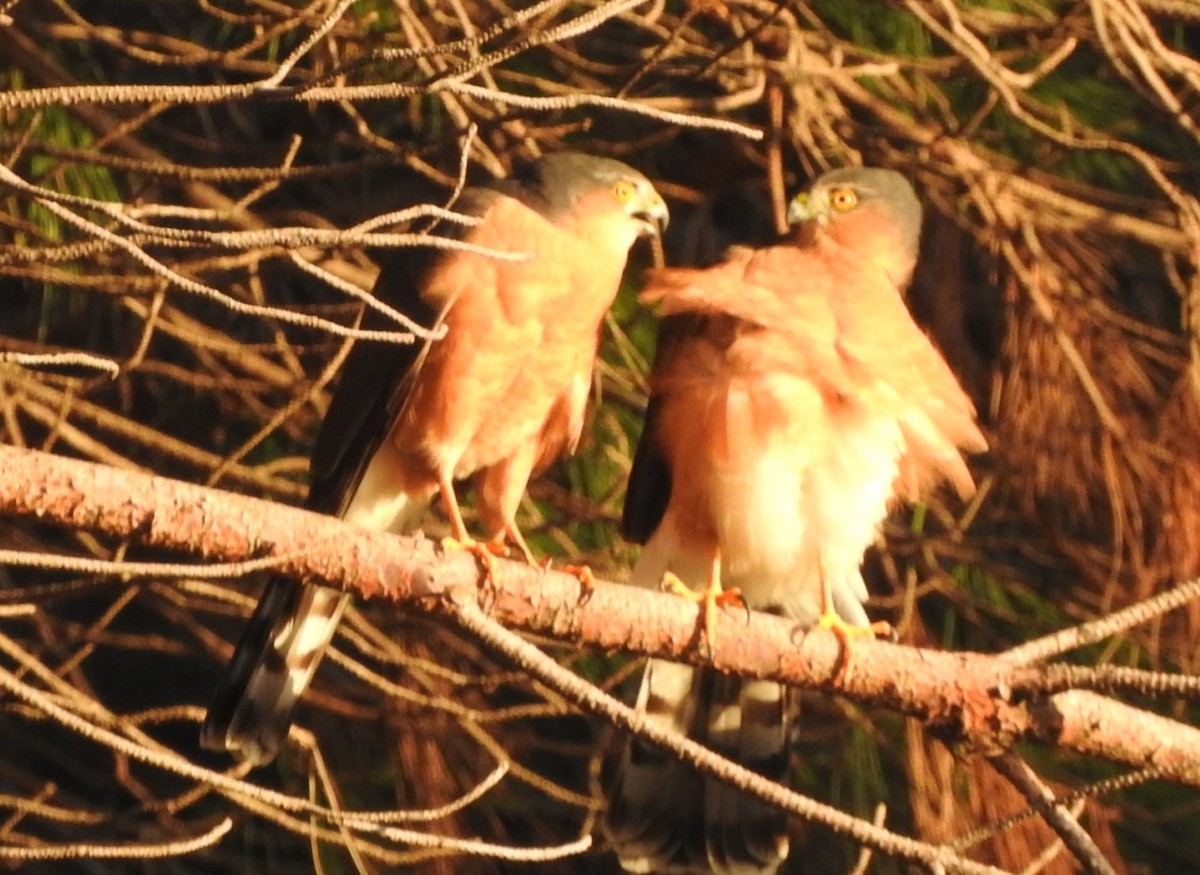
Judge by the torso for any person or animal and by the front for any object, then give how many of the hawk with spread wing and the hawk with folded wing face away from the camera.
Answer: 0

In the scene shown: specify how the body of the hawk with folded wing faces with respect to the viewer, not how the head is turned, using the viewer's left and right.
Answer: facing the viewer and to the right of the viewer

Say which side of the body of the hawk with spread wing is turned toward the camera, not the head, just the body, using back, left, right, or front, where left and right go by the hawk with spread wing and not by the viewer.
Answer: front
